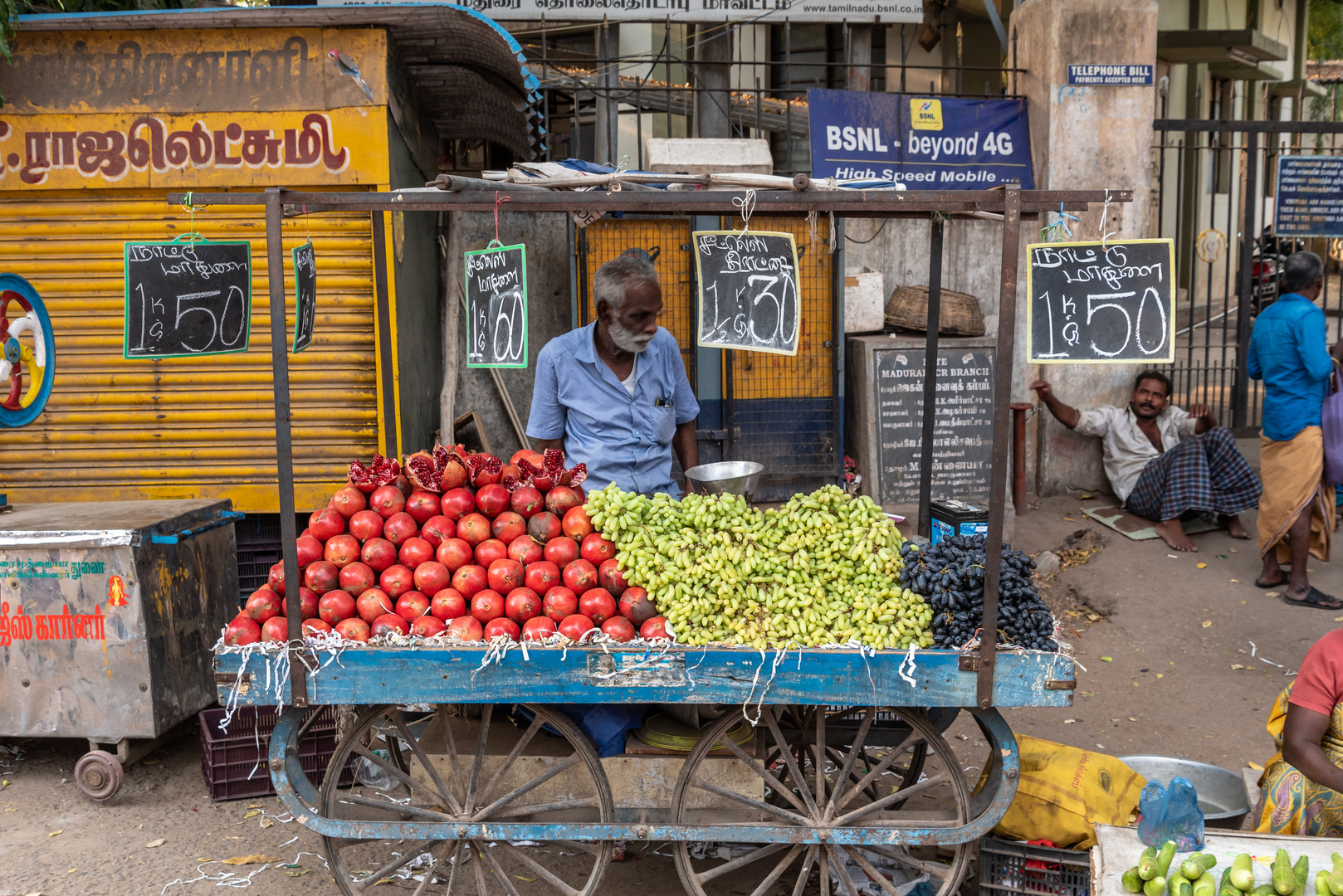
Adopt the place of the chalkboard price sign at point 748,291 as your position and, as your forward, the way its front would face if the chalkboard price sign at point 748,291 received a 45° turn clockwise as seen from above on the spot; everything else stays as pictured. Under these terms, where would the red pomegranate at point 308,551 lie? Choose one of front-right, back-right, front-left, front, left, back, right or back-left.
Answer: front-right

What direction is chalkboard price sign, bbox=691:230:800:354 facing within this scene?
toward the camera

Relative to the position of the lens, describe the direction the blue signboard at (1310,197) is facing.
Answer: facing the viewer

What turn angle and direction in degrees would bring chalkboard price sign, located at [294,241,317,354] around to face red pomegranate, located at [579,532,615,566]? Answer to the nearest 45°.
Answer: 0° — it already faces it

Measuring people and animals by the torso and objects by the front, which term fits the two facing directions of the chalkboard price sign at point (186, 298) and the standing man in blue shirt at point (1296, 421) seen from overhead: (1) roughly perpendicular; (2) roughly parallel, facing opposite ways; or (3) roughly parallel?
roughly perpendicular

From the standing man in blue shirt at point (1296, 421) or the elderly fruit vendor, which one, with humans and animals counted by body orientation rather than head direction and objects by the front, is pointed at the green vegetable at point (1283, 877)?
the elderly fruit vendor

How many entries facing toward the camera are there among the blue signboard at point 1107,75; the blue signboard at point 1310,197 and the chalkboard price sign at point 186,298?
3

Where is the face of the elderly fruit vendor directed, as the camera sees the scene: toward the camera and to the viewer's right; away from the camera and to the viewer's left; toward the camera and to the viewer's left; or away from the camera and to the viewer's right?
toward the camera and to the viewer's right

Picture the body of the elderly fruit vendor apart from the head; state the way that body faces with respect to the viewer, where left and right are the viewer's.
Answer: facing the viewer and to the right of the viewer

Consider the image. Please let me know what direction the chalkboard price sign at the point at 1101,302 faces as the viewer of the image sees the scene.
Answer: facing the viewer

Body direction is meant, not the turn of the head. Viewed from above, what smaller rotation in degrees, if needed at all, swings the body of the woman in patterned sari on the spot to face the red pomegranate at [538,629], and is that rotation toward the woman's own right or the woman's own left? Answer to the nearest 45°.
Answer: approximately 90° to the woman's own right

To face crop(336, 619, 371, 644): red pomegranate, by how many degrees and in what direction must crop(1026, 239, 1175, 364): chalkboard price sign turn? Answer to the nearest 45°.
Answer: approximately 90° to its right
